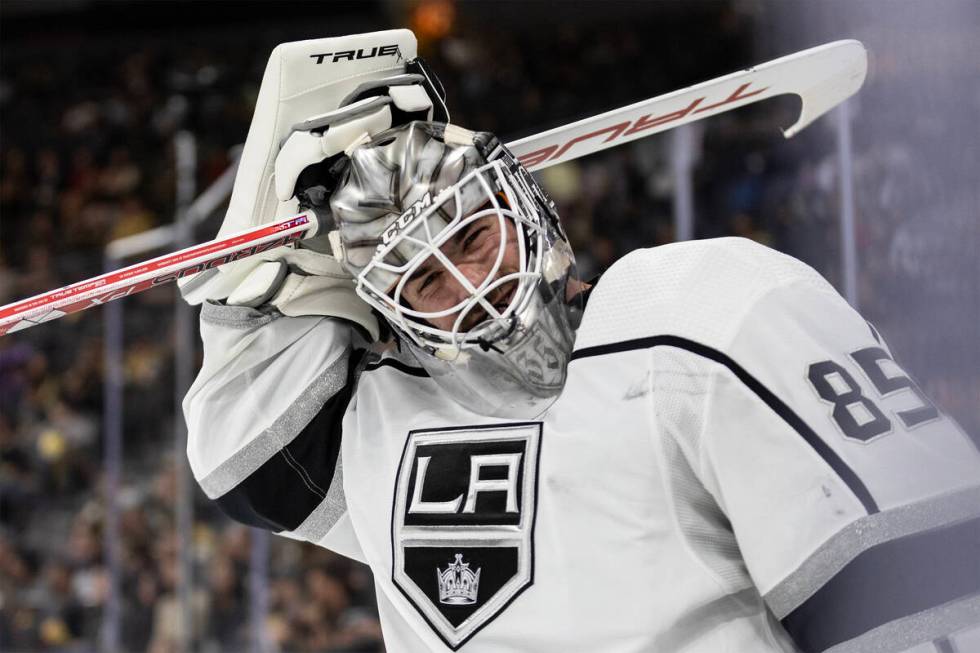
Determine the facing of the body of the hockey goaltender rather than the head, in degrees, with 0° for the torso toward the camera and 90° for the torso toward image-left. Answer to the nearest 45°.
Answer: approximately 45°
